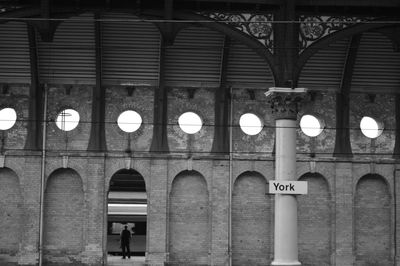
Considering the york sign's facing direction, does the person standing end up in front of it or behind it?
behind

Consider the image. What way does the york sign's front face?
toward the camera
